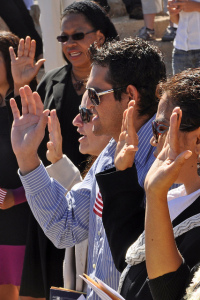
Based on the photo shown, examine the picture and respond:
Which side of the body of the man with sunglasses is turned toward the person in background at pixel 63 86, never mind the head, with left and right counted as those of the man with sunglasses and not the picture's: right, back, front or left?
right

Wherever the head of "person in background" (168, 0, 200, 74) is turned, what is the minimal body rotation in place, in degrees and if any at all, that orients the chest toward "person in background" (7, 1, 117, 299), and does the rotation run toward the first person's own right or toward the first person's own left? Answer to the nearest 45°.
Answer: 0° — they already face them

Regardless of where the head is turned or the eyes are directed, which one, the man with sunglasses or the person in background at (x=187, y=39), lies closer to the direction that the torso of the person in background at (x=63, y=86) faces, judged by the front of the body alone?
the man with sunglasses

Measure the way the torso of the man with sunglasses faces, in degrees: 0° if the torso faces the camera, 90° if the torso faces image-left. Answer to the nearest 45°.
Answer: approximately 90°

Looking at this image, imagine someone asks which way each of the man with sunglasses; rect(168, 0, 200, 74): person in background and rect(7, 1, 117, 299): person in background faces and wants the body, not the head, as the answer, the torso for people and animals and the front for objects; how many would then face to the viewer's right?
0

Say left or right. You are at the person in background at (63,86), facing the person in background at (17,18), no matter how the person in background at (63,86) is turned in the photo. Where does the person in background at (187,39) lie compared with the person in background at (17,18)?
right

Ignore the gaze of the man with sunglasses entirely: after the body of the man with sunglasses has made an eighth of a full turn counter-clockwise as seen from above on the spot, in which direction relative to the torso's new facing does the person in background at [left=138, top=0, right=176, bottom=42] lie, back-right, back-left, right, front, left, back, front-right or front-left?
back-right

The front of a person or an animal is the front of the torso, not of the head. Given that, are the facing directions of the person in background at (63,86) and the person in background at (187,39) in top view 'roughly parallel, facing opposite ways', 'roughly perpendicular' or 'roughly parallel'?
roughly parallel

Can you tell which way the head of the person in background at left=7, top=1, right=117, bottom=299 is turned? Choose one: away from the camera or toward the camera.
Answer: toward the camera

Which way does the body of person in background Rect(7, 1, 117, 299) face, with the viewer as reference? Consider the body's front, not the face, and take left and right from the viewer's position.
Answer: facing the viewer and to the left of the viewer

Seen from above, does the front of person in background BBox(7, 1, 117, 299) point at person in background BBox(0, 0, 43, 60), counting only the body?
no

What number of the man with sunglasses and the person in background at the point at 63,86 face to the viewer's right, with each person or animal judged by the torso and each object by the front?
0

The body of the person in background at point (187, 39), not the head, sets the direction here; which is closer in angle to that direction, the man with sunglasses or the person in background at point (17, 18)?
the man with sunglasses

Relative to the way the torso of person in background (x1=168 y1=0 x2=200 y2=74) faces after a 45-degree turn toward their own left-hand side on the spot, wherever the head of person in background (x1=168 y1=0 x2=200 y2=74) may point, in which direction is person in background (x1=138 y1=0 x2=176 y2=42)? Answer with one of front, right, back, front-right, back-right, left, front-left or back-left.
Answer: back
